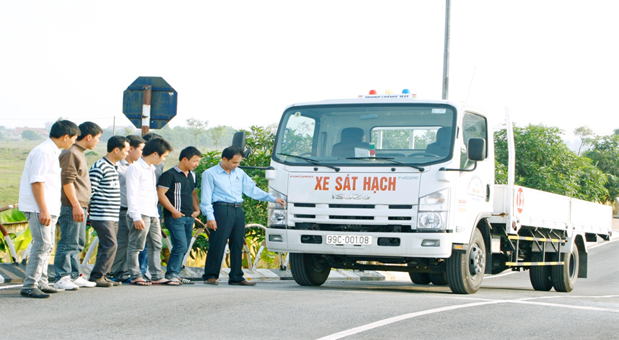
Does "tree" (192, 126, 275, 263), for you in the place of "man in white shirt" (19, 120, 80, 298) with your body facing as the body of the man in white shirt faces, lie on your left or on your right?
on your left

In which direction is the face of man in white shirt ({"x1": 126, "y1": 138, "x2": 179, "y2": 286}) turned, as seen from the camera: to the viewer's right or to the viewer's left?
to the viewer's right

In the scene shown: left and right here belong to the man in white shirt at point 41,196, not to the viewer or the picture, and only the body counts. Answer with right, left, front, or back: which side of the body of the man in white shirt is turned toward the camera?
right

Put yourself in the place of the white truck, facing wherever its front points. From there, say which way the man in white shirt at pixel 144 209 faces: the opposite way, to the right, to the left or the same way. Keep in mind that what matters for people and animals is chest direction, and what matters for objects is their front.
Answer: to the left

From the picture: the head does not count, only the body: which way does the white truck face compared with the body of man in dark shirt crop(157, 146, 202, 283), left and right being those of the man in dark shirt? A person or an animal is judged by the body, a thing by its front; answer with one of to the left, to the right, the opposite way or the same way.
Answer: to the right

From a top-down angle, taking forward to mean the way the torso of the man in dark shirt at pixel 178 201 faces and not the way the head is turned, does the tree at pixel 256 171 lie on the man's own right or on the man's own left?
on the man's own left

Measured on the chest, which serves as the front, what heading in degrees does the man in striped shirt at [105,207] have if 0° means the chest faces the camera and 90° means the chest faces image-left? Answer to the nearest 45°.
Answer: approximately 270°

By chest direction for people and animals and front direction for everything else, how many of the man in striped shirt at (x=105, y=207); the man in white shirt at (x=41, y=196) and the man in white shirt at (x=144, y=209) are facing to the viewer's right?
3

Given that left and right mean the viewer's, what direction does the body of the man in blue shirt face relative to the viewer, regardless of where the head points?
facing the viewer and to the right of the viewer

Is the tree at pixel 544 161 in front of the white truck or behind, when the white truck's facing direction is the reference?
behind

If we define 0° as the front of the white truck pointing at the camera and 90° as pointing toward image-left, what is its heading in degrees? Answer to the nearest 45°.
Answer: approximately 45°

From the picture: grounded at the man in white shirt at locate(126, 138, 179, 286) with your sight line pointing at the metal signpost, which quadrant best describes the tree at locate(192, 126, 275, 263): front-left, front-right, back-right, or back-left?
front-right

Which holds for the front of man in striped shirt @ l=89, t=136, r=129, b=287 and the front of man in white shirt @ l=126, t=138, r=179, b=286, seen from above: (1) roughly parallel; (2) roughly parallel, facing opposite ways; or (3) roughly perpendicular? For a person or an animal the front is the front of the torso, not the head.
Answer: roughly parallel

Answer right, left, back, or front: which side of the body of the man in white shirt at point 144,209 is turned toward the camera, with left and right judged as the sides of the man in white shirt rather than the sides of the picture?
right

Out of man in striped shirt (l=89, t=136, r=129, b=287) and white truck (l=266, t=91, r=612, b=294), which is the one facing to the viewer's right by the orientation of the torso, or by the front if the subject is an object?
the man in striped shirt

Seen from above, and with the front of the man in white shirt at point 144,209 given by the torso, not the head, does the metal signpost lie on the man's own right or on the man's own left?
on the man's own left

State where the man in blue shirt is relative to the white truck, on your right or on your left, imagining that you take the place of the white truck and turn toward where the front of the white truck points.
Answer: on your right

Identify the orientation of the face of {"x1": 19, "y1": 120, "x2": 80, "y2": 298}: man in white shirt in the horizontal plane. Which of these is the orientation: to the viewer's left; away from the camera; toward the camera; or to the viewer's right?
to the viewer's right

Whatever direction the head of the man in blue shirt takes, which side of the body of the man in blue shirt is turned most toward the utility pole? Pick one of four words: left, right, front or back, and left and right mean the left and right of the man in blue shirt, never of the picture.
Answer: left
